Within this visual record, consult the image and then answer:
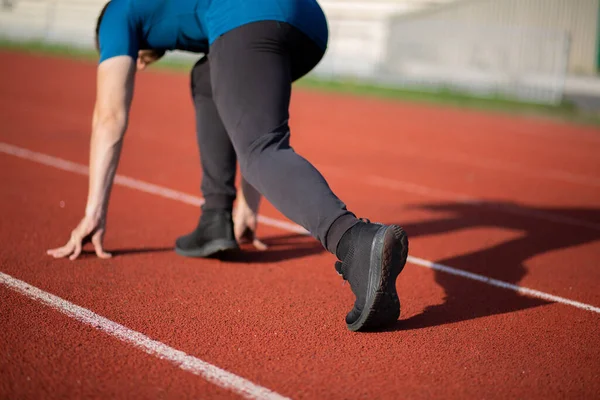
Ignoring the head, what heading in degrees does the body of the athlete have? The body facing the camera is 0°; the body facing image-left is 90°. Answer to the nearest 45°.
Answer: approximately 135°

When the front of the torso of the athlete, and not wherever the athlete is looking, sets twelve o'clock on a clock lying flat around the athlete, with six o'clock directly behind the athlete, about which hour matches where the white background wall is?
The white background wall is roughly at 2 o'clock from the athlete.
